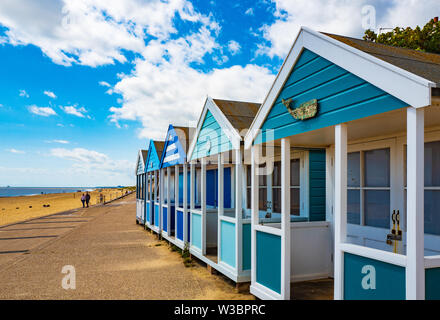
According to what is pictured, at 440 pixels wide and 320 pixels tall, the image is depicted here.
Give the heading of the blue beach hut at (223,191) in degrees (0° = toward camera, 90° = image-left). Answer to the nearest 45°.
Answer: approximately 45°

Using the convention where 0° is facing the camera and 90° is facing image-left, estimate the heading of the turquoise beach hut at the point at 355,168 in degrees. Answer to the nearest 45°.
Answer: approximately 45°

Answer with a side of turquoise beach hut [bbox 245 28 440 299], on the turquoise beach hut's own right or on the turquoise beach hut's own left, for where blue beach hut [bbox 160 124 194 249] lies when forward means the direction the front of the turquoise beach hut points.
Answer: on the turquoise beach hut's own right

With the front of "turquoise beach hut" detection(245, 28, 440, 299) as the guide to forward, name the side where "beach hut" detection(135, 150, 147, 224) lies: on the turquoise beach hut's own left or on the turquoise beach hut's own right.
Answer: on the turquoise beach hut's own right
